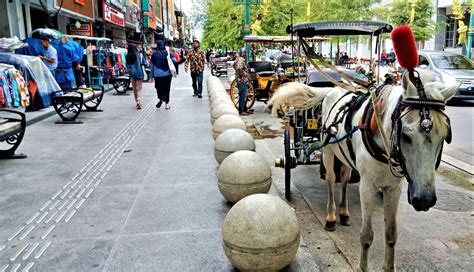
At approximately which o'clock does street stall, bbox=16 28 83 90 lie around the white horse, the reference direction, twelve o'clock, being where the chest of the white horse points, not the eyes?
The street stall is roughly at 6 o'clock from the white horse.

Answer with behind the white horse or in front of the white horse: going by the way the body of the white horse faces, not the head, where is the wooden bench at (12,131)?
behind

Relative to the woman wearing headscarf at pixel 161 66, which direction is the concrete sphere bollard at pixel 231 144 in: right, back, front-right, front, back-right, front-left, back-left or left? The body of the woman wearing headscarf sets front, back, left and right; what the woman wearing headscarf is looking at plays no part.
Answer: back

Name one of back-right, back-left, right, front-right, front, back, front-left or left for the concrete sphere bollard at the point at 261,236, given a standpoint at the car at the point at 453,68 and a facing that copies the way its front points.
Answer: front-right

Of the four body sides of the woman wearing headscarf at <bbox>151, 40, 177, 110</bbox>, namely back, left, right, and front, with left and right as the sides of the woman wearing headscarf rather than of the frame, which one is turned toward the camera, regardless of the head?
back

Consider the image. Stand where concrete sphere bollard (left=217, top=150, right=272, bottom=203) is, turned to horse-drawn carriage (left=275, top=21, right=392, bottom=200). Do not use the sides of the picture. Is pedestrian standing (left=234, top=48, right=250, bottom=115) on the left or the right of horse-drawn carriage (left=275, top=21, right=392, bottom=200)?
left

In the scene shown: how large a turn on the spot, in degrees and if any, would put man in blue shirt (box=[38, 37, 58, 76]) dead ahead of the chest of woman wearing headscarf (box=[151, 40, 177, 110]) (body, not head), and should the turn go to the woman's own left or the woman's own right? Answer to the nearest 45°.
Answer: approximately 90° to the woman's own left

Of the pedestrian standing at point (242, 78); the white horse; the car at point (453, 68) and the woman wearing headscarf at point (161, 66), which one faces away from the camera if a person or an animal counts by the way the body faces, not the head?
the woman wearing headscarf

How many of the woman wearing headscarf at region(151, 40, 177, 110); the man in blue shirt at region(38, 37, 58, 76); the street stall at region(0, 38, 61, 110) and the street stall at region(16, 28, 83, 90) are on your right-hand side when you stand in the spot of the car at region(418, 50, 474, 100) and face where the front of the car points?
4
